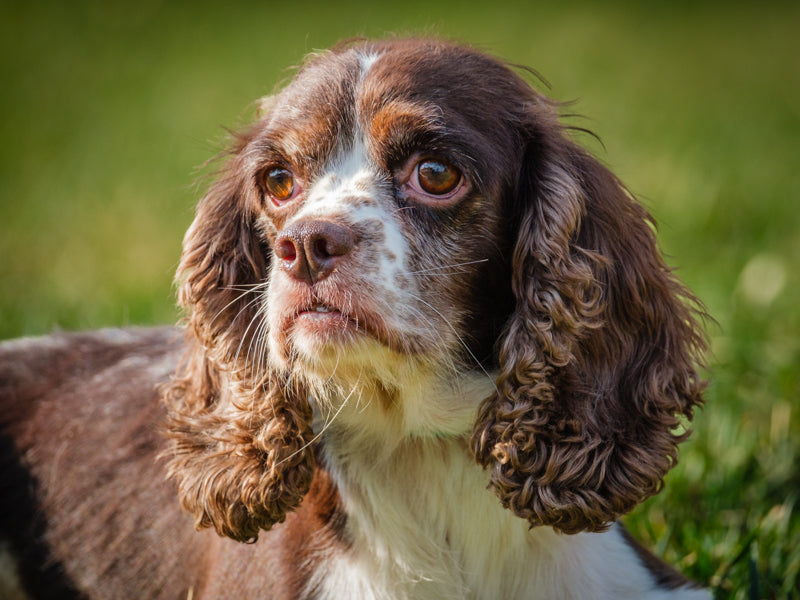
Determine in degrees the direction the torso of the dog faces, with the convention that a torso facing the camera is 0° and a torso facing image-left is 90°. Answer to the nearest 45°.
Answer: approximately 315°
